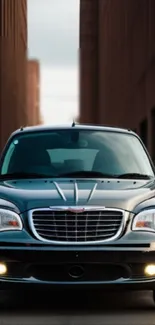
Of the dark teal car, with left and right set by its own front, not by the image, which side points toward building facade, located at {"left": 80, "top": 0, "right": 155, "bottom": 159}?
back

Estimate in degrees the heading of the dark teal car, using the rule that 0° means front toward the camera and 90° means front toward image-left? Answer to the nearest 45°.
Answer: approximately 0°
